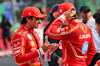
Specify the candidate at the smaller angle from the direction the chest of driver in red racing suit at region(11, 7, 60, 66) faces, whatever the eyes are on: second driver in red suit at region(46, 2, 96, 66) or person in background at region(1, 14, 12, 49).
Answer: the second driver in red suit

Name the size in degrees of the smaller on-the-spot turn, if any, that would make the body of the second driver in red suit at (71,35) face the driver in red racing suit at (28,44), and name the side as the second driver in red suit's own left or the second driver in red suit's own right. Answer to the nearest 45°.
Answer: approximately 45° to the second driver in red suit's own left

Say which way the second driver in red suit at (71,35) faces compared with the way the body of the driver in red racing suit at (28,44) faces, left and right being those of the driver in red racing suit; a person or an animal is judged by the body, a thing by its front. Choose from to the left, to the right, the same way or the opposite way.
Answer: the opposite way

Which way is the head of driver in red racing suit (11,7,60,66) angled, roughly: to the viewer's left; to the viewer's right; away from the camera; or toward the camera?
to the viewer's right

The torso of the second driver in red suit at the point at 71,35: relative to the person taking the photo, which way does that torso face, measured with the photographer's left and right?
facing away from the viewer and to the left of the viewer

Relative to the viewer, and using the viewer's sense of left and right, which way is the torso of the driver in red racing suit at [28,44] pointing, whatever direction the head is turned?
facing the viewer and to the right of the viewer

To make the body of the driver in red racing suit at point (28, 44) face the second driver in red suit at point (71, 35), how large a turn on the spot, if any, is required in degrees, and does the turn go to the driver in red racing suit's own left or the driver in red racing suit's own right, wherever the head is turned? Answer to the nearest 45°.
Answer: approximately 45° to the driver in red racing suit's own left

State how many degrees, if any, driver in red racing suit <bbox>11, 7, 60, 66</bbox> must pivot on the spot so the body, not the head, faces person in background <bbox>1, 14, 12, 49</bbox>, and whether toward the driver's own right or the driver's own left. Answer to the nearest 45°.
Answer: approximately 135° to the driver's own left
